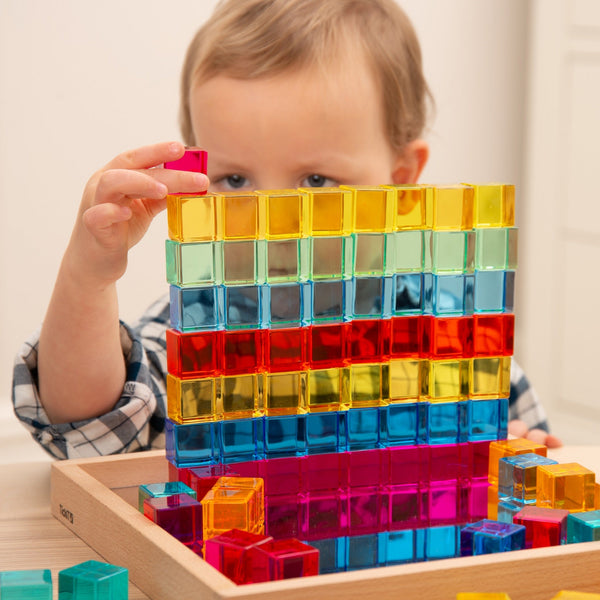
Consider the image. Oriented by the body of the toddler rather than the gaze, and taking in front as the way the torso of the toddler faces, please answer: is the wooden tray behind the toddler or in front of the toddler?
in front

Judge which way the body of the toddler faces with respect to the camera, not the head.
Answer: toward the camera

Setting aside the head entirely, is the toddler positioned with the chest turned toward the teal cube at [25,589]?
yes
